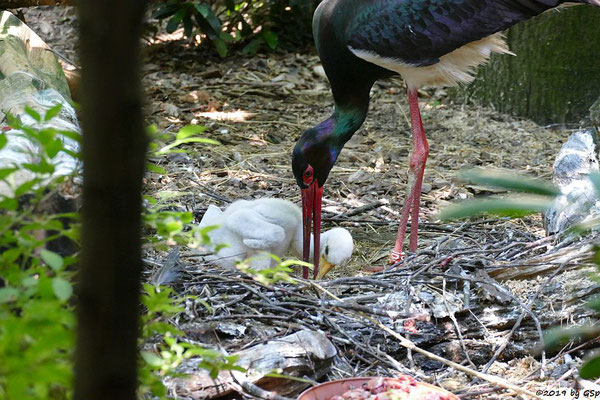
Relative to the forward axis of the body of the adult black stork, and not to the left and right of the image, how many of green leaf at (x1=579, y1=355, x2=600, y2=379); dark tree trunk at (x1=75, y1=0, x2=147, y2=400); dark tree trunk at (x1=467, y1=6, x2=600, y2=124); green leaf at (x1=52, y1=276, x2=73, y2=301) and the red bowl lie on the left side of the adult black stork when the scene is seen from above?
4

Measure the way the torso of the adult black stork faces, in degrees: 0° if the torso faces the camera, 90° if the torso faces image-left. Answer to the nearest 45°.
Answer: approximately 90°

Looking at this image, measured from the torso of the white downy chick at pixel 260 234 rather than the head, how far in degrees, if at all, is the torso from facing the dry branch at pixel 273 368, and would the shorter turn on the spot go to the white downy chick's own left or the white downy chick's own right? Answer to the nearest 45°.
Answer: approximately 90° to the white downy chick's own right

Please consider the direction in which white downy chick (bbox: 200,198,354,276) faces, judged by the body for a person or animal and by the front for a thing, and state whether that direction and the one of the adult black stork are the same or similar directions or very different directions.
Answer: very different directions

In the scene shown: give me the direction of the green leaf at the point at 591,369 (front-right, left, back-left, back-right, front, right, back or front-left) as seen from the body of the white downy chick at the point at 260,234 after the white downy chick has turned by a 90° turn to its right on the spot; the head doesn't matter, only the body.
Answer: front

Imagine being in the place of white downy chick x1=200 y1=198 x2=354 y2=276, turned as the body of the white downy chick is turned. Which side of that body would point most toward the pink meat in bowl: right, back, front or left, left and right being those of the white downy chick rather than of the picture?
right

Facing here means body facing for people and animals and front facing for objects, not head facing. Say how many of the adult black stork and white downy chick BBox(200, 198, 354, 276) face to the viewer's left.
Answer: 1

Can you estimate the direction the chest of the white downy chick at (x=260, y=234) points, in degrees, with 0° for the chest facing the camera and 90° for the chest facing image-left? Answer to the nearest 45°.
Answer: approximately 270°

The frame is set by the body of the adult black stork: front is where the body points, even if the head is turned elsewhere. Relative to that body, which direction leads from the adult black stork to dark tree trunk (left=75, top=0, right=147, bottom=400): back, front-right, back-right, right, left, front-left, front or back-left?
left

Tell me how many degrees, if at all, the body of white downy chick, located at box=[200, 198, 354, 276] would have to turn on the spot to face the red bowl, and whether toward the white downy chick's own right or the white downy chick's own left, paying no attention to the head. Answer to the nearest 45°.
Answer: approximately 90° to the white downy chick's own right
